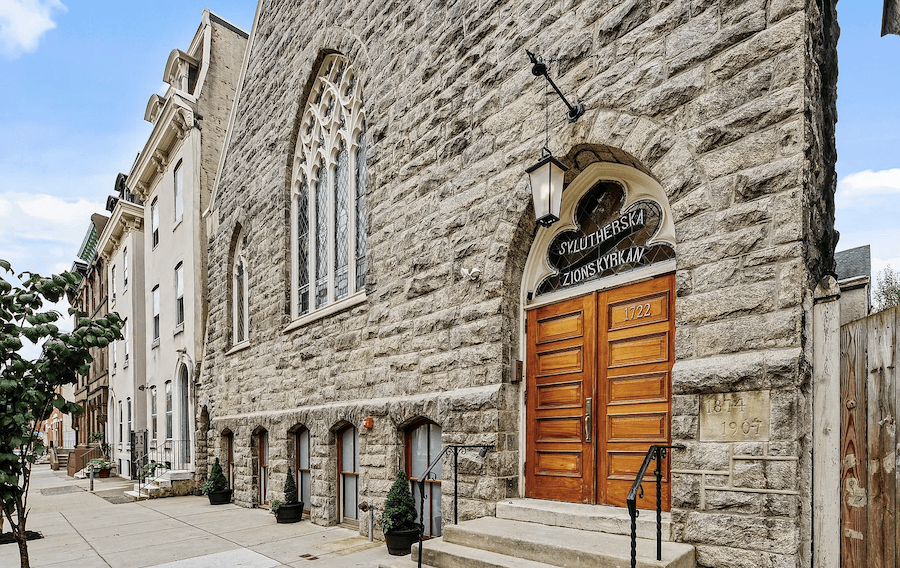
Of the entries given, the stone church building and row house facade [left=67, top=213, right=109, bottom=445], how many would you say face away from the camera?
0

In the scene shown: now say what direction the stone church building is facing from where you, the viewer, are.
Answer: facing the viewer and to the left of the viewer

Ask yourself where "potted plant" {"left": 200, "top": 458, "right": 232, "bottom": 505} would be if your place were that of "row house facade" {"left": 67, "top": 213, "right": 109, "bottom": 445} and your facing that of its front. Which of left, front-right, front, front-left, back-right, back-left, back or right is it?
left

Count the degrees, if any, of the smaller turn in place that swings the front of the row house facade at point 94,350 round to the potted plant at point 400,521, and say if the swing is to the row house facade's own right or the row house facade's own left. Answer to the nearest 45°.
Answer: approximately 90° to the row house facade's own left

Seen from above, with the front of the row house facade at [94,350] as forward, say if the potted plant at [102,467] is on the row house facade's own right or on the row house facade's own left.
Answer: on the row house facade's own left

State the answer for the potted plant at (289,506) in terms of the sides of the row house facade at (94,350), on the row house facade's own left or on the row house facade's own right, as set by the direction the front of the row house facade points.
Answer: on the row house facade's own left

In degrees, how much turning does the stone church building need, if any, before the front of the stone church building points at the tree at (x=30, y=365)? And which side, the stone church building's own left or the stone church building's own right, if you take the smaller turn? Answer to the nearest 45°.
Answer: approximately 45° to the stone church building's own right

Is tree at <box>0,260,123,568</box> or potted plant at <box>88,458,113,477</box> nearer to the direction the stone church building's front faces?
the tree
